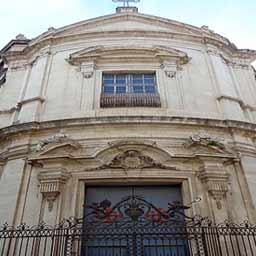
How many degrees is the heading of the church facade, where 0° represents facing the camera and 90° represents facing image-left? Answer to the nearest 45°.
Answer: approximately 0°
